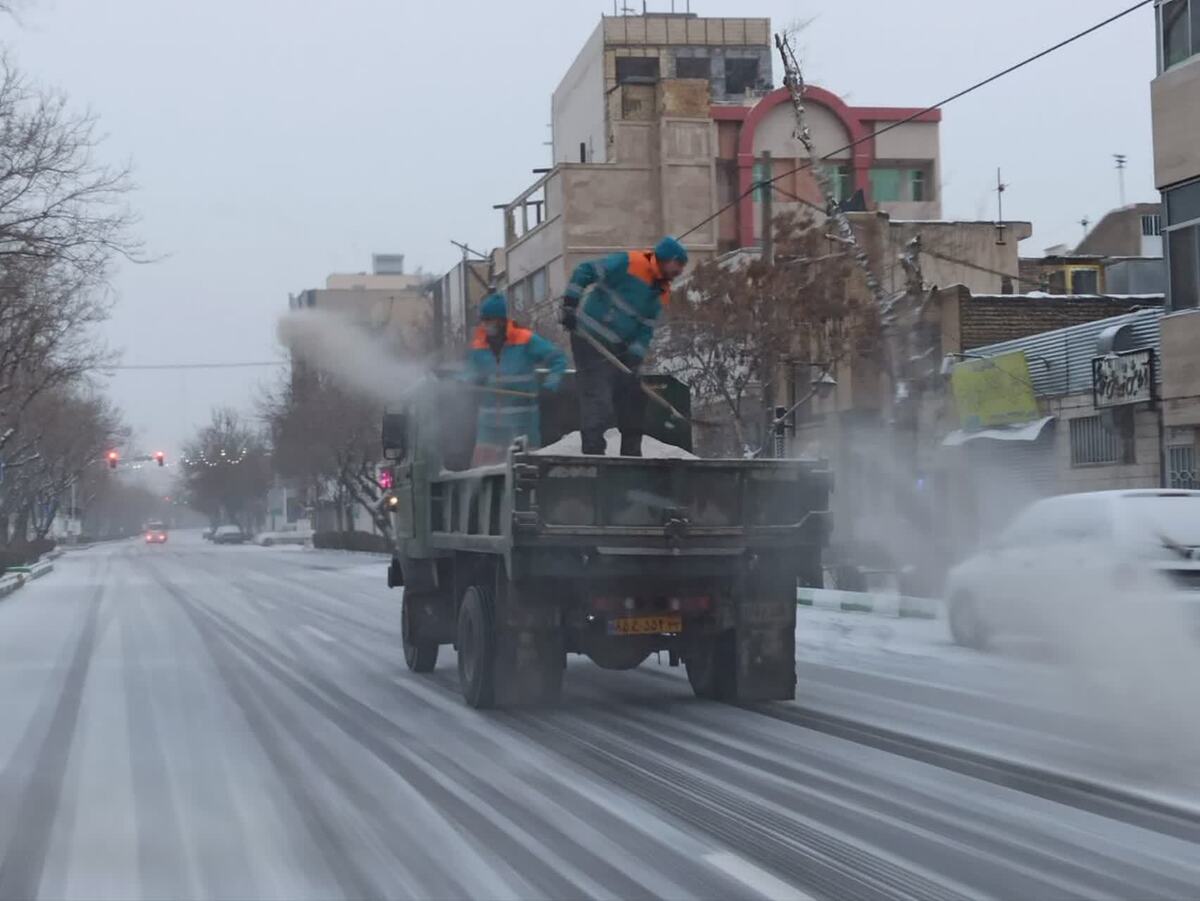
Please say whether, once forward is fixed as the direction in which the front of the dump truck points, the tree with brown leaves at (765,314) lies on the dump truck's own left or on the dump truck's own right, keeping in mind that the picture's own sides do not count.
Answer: on the dump truck's own right

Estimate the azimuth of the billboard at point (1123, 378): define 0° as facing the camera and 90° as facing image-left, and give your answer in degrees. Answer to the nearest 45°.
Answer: approximately 45°

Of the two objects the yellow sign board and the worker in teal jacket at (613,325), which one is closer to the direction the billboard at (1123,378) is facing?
the worker in teal jacket

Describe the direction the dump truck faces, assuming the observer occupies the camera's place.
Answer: facing away from the viewer and to the left of the viewer

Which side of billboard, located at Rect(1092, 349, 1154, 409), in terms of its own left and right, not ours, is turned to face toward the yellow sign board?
right

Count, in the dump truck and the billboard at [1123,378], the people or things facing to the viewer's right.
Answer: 0

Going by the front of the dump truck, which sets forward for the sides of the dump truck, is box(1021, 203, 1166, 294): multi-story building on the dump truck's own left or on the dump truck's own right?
on the dump truck's own right

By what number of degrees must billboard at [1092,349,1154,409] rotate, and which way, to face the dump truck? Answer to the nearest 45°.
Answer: approximately 45° to its left

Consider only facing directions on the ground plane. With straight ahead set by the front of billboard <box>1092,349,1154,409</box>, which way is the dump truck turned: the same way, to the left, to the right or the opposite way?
to the right
